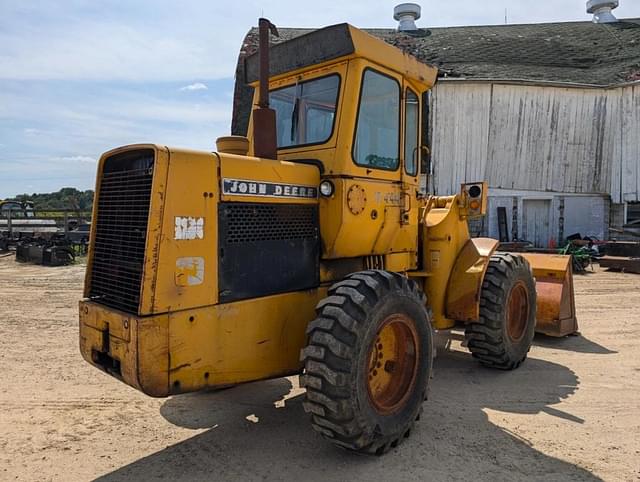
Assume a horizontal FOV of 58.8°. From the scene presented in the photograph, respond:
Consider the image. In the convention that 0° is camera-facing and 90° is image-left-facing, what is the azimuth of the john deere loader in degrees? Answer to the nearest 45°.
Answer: approximately 225°
